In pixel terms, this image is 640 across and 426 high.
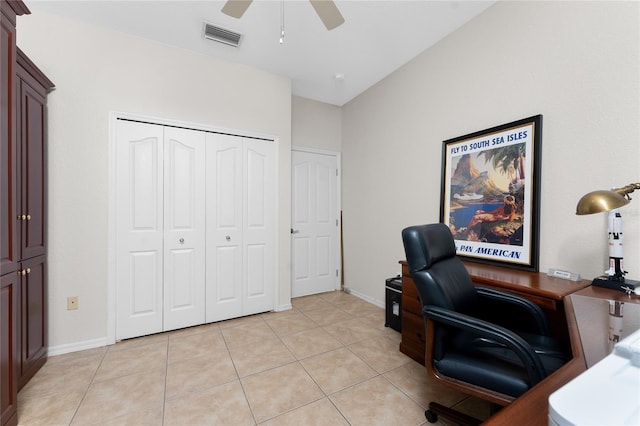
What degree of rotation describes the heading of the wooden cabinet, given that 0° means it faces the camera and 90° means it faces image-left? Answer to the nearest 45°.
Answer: approximately 270°

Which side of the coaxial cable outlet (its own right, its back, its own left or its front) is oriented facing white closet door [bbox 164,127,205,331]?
left

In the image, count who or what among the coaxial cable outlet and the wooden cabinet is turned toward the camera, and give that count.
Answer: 1

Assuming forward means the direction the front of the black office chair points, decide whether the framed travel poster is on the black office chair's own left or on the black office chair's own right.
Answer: on the black office chair's own left

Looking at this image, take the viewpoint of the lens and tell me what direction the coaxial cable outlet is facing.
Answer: facing the viewer

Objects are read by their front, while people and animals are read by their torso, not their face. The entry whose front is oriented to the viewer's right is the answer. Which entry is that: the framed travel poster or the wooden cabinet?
the wooden cabinet

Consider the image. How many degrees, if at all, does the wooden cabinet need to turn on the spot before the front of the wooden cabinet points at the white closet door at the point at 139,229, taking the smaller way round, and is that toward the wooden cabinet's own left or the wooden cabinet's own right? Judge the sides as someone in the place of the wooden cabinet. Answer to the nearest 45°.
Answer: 0° — it already faces it
